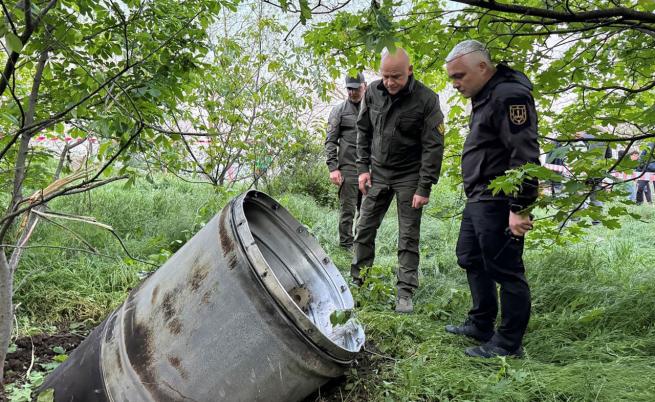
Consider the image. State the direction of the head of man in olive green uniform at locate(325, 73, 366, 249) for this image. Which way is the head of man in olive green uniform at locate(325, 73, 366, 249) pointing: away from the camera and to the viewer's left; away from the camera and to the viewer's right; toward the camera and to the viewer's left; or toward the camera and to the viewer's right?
toward the camera and to the viewer's left

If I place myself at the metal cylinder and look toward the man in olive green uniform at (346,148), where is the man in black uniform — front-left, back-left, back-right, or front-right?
front-right

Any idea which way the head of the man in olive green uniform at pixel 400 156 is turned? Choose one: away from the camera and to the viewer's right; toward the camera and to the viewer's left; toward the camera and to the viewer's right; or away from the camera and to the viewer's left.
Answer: toward the camera and to the viewer's left

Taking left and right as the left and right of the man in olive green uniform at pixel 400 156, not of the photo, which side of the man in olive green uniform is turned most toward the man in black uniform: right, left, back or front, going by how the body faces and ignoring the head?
left

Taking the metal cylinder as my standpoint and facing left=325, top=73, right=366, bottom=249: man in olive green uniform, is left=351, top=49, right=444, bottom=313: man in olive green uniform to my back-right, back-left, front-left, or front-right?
front-right

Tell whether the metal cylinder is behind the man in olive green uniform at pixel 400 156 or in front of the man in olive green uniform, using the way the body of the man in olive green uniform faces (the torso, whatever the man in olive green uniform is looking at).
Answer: in front

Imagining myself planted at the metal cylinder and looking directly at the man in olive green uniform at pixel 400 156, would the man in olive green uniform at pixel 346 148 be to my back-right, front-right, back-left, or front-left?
front-left

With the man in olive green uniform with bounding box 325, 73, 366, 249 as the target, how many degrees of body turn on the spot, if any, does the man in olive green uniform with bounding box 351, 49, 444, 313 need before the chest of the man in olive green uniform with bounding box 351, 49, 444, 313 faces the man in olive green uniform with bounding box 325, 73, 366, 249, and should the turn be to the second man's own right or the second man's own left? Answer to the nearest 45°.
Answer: approximately 135° to the second man's own right

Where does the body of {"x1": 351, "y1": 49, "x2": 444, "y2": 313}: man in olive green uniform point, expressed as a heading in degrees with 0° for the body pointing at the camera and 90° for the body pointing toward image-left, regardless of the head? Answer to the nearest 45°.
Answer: approximately 45°

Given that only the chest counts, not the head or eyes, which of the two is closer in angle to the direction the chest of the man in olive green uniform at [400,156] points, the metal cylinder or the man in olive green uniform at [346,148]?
the metal cylinder
